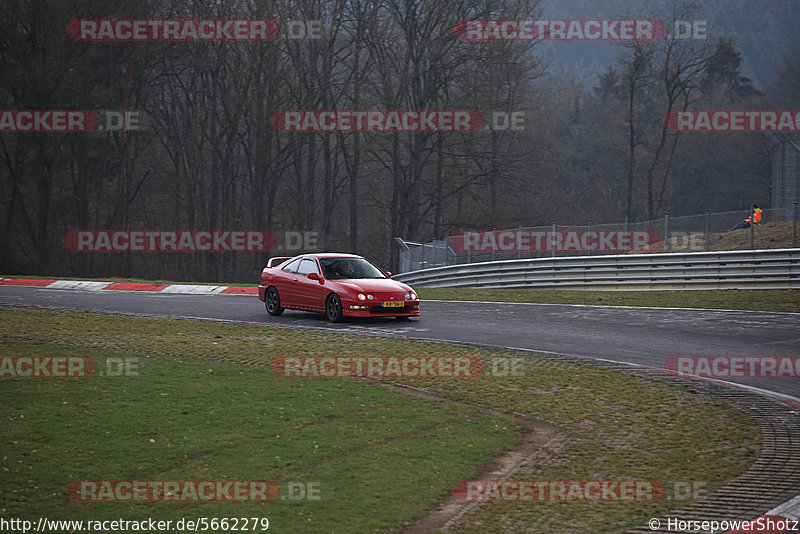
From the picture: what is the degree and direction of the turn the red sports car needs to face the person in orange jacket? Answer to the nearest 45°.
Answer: approximately 90° to its left

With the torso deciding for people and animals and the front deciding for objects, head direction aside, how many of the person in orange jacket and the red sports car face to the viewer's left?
1

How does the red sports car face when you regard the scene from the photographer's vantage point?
facing the viewer and to the right of the viewer

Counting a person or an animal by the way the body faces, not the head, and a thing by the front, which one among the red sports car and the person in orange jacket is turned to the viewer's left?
the person in orange jacket

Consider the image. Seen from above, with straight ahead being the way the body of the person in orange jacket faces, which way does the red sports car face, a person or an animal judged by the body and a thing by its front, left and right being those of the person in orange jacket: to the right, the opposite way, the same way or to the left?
the opposite way

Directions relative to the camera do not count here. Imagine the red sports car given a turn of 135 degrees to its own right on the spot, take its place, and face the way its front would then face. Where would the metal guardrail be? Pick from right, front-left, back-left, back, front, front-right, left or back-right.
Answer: back-right

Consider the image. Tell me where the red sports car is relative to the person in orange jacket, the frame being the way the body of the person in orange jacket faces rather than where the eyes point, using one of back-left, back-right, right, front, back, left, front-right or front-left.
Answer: front-left

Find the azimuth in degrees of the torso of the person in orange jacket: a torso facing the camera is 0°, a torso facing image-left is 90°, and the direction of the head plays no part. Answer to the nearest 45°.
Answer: approximately 90°

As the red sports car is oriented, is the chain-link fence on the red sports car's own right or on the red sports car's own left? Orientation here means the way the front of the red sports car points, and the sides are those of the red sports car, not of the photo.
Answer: on the red sports car's own left
